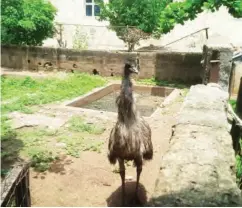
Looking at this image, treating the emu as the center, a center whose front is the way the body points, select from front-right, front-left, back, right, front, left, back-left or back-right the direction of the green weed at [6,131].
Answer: back-right

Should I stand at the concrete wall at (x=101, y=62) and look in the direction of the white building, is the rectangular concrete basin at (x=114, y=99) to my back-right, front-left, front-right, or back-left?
back-right

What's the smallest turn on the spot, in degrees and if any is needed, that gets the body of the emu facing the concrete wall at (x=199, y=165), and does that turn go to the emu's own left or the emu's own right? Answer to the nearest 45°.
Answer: approximately 45° to the emu's own left

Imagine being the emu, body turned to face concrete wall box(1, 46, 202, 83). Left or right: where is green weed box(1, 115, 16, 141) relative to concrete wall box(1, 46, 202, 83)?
left

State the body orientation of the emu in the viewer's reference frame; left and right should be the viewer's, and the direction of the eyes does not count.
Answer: facing the viewer
